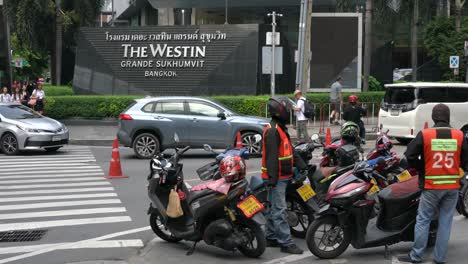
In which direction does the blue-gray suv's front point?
to the viewer's right

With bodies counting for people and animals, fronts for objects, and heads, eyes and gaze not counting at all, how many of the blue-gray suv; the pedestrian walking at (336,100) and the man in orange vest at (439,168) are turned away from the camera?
1

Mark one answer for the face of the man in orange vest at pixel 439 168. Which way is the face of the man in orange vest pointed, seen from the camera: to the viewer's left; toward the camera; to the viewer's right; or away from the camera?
away from the camera

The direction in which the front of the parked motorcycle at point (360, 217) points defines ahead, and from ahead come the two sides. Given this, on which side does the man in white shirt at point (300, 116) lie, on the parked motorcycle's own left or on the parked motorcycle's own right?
on the parked motorcycle's own right

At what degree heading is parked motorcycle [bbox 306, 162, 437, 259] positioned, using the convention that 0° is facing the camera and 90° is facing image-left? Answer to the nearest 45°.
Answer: approximately 45°

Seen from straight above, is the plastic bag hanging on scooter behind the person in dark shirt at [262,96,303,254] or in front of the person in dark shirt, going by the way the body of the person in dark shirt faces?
behind

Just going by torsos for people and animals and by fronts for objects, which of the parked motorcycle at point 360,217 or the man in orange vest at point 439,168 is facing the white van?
the man in orange vest

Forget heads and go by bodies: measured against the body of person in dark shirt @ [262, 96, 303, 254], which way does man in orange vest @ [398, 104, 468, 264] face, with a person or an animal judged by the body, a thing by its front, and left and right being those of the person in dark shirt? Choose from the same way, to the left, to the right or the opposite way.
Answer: to the left

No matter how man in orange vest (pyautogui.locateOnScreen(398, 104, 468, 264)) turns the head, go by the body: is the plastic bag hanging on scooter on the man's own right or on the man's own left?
on the man's own left
